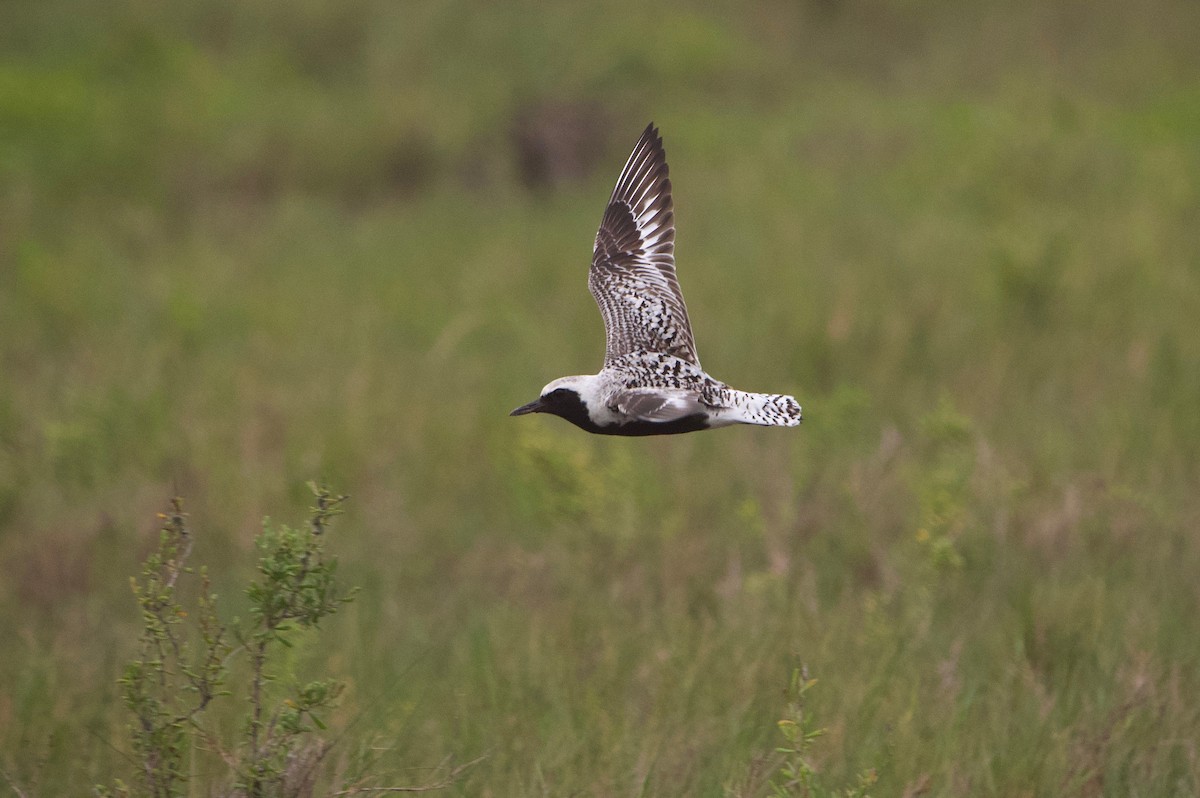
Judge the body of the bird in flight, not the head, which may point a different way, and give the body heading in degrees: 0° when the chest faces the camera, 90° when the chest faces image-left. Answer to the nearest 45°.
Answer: approximately 90°
